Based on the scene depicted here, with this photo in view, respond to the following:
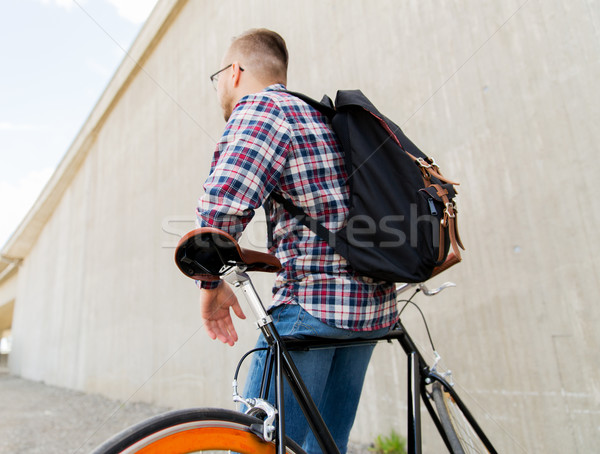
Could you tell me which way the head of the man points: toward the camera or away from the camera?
away from the camera

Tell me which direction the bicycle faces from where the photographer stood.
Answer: facing away from the viewer and to the right of the viewer

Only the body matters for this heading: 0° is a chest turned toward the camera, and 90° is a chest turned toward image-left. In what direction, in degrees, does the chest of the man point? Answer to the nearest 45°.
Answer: approximately 135°
